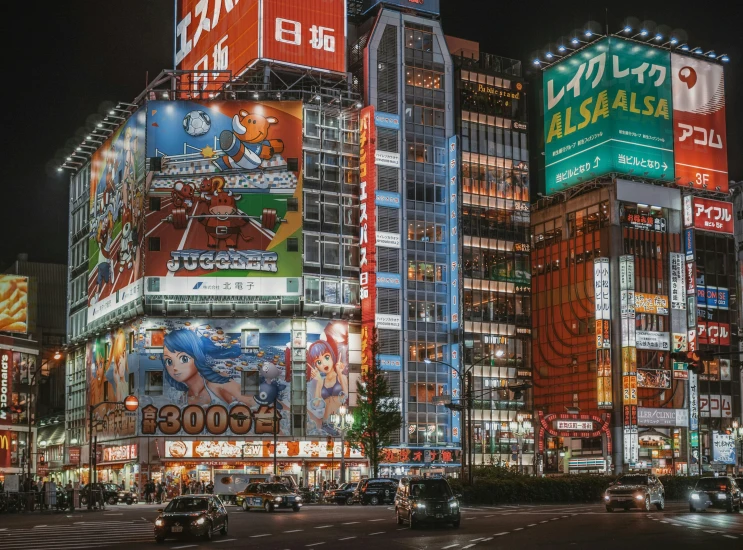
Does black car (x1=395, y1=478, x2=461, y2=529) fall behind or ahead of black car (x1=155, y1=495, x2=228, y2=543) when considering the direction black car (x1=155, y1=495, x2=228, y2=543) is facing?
behind

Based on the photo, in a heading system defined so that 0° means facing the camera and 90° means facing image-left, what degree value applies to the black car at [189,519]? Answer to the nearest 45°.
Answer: approximately 45°
